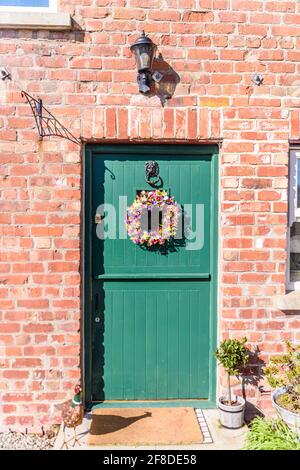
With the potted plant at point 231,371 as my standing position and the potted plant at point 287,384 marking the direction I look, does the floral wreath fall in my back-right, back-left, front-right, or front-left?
back-left

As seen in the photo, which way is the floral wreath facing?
toward the camera

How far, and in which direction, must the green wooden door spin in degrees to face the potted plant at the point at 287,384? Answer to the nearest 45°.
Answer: approximately 90° to its left

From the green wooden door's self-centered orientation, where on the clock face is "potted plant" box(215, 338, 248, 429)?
The potted plant is roughly at 10 o'clock from the green wooden door.

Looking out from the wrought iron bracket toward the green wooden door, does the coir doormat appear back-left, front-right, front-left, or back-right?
front-right
